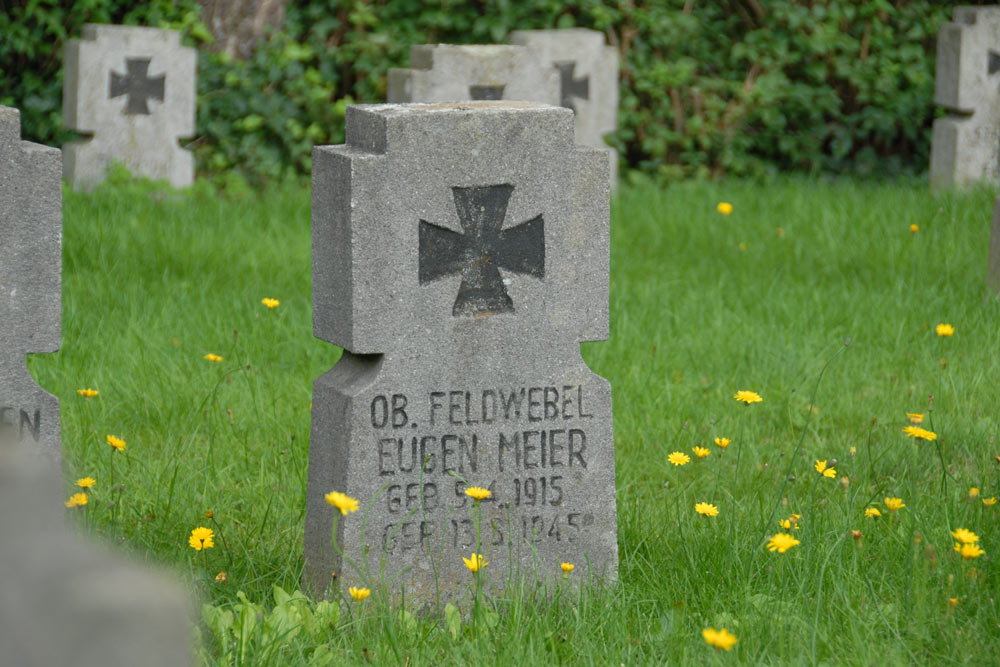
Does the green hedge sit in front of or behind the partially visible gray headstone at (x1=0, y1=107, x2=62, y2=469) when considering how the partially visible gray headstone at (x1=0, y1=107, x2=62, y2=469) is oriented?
behind

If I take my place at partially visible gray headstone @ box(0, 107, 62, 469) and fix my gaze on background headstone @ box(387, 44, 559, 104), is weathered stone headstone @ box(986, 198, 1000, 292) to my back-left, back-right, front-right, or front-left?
front-right

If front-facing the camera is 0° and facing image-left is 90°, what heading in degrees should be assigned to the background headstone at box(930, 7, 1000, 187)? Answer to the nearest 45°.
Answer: approximately 315°

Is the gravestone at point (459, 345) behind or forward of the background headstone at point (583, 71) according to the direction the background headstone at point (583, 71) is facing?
forward

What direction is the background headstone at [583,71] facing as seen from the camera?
toward the camera

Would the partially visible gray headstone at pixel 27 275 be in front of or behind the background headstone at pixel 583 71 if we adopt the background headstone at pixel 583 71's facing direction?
in front

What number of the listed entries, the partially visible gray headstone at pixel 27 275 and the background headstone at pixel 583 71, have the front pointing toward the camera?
2

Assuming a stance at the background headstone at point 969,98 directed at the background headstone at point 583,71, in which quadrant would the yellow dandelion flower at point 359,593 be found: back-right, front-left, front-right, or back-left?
front-left

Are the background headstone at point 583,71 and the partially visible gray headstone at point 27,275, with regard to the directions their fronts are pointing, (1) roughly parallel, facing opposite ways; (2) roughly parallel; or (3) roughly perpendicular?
roughly parallel

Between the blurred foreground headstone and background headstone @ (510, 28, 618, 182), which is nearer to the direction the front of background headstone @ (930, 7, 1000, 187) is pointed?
the blurred foreground headstone

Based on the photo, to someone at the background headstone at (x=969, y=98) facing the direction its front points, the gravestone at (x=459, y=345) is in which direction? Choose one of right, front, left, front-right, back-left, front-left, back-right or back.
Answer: front-right

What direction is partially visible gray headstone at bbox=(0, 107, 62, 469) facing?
toward the camera
